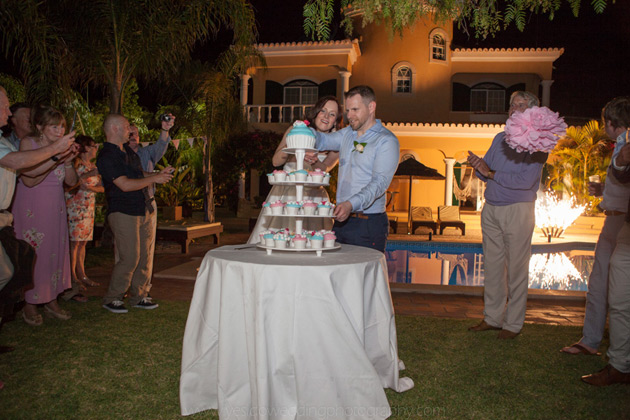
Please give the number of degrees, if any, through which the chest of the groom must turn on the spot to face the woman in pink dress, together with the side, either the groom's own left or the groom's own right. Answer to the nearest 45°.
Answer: approximately 45° to the groom's own right

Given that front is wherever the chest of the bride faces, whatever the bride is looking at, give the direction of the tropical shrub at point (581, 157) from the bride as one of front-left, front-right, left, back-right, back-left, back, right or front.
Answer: back-left

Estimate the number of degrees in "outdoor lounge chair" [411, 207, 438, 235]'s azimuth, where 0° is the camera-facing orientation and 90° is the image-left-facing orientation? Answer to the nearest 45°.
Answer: approximately 0°

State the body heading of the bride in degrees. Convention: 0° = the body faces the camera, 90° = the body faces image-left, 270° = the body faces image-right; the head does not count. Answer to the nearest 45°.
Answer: approximately 0°

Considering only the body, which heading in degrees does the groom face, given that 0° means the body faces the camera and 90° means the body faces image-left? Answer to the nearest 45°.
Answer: approximately 45°

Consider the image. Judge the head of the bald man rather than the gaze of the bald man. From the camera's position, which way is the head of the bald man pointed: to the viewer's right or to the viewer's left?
to the viewer's right

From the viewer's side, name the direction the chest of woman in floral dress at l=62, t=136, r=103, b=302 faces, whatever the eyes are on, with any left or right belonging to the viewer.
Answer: facing to the right of the viewer
